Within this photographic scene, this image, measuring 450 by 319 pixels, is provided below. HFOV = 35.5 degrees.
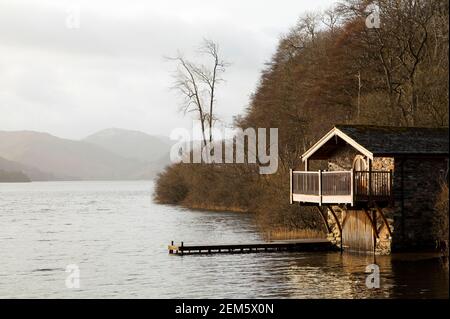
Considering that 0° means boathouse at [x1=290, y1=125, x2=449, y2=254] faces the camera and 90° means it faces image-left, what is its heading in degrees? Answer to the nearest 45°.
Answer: approximately 45°
